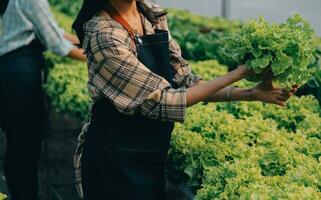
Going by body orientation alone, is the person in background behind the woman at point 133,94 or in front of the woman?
behind

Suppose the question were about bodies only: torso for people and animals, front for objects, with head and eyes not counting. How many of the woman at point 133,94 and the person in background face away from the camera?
0

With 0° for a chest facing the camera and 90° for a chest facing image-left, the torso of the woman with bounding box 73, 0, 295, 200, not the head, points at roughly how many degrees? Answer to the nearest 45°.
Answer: approximately 315°

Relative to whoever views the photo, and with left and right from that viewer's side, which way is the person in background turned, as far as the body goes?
facing to the right of the viewer

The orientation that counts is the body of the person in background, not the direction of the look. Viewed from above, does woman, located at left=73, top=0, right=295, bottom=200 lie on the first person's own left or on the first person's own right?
on the first person's own right
